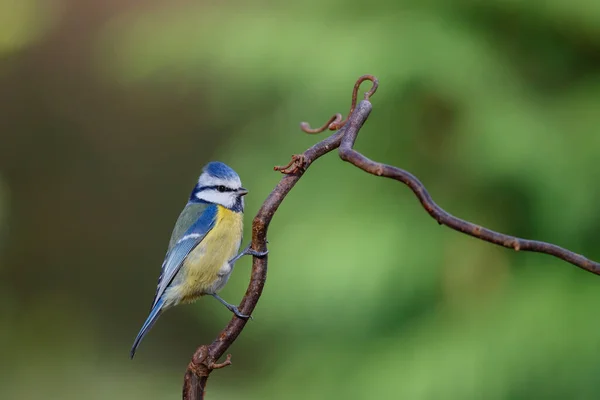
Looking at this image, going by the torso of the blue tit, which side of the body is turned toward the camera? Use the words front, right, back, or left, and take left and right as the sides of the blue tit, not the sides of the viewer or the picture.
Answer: right
